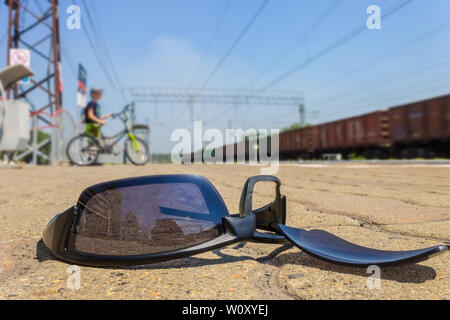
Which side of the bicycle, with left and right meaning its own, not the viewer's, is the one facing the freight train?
front

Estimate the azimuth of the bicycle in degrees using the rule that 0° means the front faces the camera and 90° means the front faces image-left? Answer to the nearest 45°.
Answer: approximately 270°

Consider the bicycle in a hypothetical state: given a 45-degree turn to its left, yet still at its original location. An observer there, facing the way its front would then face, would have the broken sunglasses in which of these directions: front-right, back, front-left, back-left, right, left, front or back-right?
back-right
